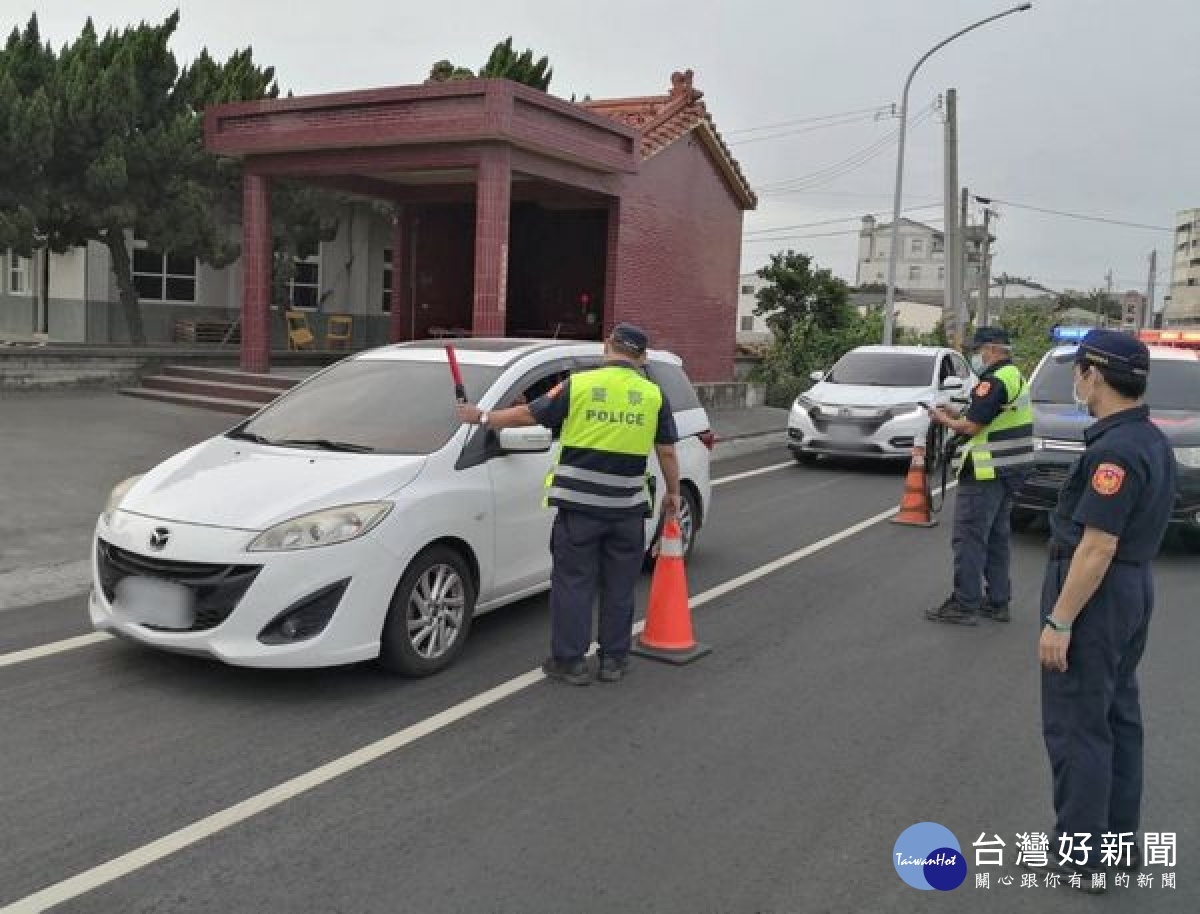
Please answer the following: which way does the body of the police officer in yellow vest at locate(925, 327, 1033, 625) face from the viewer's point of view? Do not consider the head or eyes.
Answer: to the viewer's left

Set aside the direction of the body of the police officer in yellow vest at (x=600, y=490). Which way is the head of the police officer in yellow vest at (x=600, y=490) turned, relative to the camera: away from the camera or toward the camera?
away from the camera

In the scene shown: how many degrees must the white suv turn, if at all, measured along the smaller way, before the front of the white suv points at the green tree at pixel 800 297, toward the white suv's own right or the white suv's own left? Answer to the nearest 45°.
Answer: approximately 135° to the white suv's own right

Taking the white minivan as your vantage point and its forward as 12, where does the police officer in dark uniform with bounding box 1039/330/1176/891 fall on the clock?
The police officer in dark uniform is roughly at 9 o'clock from the white minivan.

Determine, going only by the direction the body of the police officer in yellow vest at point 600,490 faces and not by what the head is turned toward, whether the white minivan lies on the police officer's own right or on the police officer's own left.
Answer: on the police officer's own left

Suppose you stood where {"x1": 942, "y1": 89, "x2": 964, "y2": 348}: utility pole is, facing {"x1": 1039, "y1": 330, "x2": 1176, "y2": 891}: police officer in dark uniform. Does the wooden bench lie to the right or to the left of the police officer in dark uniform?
right

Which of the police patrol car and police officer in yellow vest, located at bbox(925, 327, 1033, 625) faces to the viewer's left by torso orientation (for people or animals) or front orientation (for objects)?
the police officer in yellow vest

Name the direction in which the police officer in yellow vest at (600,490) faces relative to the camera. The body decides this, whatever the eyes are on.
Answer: away from the camera

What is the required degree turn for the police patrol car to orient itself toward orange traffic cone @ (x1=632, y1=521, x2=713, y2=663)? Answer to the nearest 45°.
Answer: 0° — it already faces it

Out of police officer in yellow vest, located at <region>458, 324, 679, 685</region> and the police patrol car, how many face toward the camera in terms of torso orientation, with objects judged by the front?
1

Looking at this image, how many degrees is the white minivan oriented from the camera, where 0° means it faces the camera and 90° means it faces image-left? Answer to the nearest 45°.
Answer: approximately 45°

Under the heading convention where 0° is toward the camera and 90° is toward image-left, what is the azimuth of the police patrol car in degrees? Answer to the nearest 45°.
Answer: approximately 0°

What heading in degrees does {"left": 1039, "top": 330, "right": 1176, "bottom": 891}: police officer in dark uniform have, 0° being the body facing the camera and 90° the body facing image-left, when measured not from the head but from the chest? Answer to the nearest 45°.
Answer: approximately 135°
